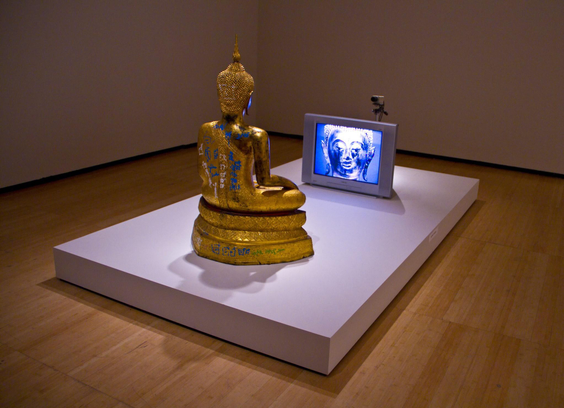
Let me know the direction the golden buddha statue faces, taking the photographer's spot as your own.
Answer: facing away from the viewer and to the right of the viewer

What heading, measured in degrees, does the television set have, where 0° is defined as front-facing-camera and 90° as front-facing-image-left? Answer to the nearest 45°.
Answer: approximately 45°

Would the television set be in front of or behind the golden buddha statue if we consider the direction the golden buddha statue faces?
in front

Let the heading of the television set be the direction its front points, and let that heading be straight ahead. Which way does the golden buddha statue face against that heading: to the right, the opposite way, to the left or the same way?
the opposite way
